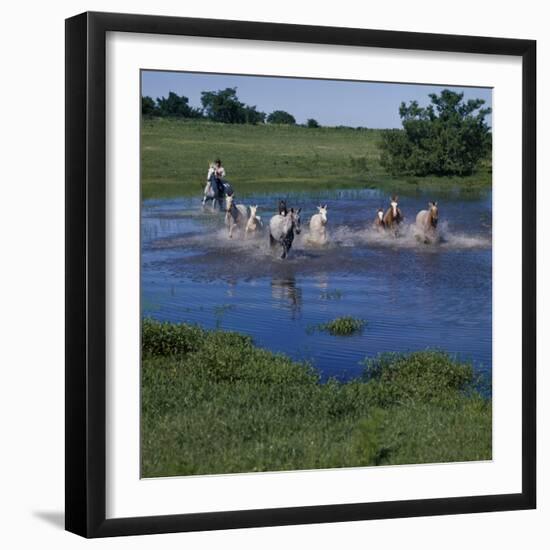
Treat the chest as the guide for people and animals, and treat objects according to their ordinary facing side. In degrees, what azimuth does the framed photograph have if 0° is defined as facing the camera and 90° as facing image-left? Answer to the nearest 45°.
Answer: approximately 315°
